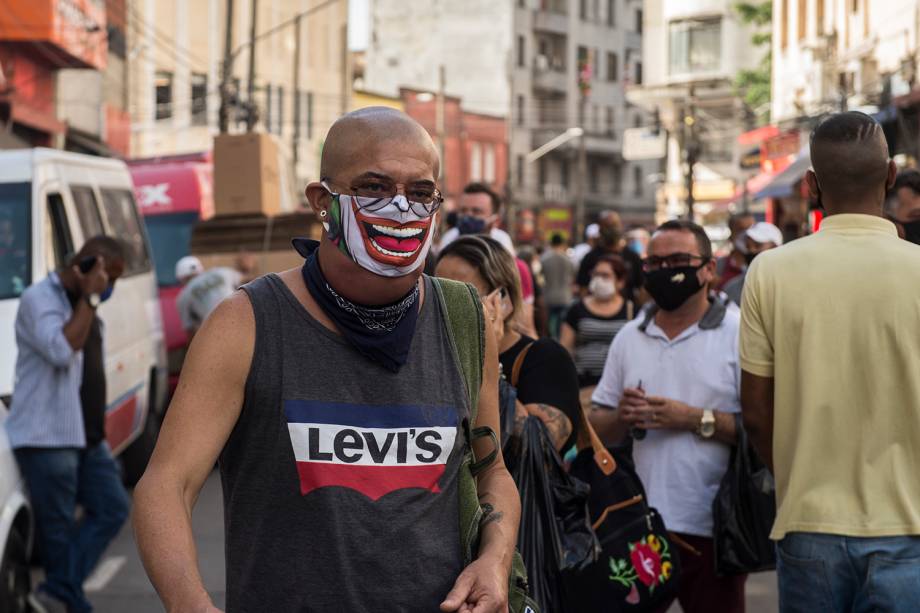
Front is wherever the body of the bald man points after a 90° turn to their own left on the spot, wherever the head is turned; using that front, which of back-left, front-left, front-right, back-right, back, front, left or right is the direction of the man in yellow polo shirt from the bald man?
front

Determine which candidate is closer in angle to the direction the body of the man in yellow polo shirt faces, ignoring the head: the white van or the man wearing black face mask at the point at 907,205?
the man wearing black face mask

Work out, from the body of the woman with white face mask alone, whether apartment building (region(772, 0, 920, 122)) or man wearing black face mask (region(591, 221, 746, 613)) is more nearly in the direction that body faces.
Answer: the man wearing black face mask

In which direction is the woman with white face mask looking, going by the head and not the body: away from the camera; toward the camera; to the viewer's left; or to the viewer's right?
toward the camera

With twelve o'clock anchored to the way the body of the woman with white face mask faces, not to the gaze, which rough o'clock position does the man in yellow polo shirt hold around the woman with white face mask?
The man in yellow polo shirt is roughly at 12 o'clock from the woman with white face mask.

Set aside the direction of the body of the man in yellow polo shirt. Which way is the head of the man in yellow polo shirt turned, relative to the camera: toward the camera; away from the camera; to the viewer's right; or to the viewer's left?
away from the camera

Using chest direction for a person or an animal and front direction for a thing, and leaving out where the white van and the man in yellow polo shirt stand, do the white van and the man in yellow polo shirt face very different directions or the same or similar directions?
very different directions

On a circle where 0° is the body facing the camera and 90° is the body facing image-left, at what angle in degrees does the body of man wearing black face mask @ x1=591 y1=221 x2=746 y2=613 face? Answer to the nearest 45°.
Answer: approximately 45°

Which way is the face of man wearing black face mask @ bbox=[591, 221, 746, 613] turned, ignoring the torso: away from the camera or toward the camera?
toward the camera

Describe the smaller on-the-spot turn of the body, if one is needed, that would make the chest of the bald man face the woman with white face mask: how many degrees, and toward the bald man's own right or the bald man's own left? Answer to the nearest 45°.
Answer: approximately 135° to the bald man's own left

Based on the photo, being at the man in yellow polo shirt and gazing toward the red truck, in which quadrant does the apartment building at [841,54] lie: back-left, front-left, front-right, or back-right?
front-right

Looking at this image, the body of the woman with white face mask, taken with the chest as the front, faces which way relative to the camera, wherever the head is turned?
toward the camera

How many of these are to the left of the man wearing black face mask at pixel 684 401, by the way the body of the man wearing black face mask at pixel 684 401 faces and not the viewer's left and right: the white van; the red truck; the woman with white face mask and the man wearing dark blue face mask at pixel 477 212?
0

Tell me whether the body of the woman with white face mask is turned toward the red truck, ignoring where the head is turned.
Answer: no

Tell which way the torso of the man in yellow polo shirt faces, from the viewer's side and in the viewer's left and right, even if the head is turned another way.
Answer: facing away from the viewer

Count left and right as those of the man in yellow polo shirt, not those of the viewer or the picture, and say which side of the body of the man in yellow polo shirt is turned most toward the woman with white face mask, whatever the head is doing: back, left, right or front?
front

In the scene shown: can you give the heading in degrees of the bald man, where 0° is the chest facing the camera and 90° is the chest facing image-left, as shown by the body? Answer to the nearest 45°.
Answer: approximately 315°

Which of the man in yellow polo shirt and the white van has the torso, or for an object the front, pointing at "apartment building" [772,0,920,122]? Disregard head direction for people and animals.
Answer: the man in yellow polo shirt
